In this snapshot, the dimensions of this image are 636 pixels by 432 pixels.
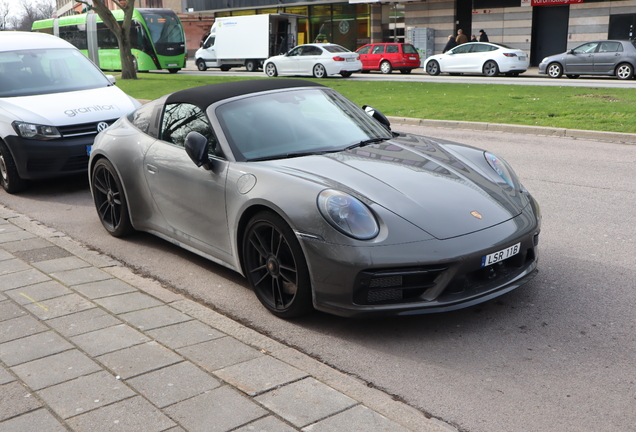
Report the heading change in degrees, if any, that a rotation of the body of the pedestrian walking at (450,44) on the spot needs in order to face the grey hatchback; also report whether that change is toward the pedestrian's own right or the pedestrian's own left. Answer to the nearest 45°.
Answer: approximately 135° to the pedestrian's own left

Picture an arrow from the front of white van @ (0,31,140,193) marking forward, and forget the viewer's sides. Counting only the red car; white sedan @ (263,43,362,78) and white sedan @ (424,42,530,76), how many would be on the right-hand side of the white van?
0

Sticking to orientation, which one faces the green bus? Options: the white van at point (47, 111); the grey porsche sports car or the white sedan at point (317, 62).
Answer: the white sedan

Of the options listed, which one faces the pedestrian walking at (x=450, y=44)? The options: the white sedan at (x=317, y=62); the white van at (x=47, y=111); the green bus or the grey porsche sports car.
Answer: the green bus

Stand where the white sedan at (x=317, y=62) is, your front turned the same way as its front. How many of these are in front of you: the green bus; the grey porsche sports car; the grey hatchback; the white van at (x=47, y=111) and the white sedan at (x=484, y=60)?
1

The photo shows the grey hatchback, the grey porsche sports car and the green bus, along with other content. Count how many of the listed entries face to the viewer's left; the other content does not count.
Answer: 1

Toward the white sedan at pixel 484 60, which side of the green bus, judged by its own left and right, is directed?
front

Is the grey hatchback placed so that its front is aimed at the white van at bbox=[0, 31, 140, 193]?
no

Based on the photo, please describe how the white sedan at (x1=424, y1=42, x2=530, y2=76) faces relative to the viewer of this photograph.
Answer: facing away from the viewer and to the left of the viewer

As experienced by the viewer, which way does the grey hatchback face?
facing to the left of the viewer

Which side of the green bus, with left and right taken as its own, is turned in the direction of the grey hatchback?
front

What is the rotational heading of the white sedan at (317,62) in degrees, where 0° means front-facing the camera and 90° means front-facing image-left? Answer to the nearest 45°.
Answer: approximately 135°

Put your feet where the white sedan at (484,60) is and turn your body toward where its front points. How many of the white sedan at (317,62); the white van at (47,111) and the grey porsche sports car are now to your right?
0

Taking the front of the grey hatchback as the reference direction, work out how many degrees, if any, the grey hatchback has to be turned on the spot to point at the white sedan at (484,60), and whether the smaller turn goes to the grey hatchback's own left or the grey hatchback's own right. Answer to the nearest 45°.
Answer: approximately 45° to the grey hatchback's own right

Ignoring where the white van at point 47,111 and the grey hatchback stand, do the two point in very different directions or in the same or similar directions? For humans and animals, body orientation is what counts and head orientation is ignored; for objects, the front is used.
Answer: very different directions
